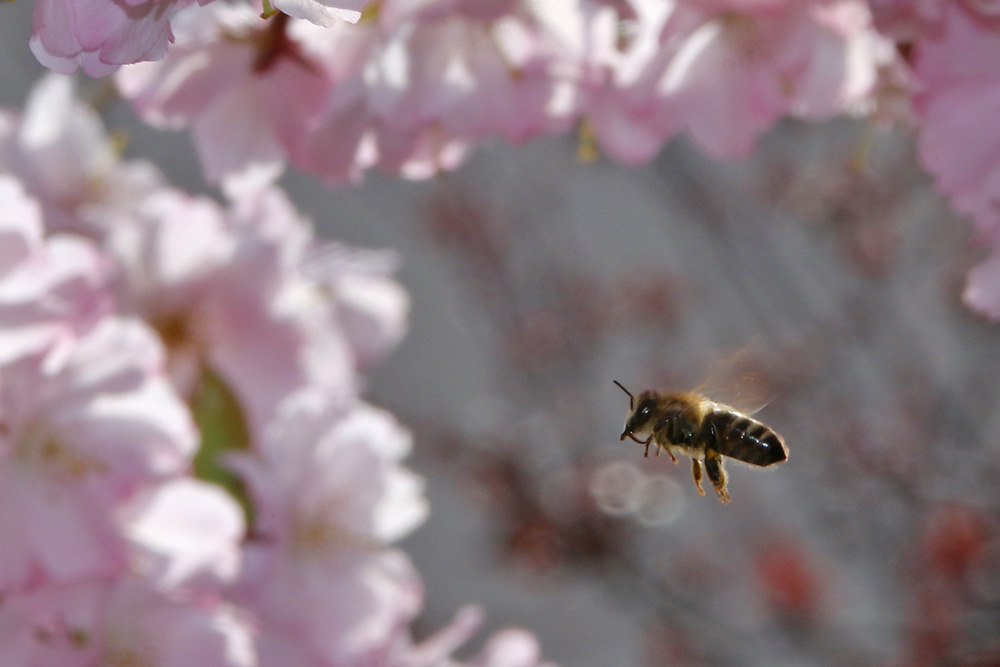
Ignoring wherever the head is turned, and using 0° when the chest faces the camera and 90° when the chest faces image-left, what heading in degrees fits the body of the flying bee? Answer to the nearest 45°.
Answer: approximately 90°
